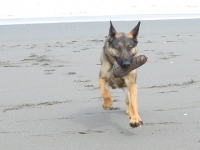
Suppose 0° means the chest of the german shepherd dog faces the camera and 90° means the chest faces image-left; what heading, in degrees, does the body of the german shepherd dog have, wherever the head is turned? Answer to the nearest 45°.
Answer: approximately 0°
